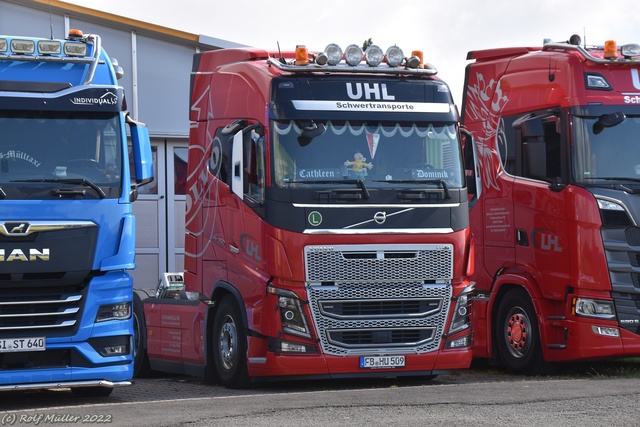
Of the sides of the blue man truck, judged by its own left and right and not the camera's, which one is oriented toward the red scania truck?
left

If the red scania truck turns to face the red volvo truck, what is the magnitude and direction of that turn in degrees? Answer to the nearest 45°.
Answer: approximately 90° to its right

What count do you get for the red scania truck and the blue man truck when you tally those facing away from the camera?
0

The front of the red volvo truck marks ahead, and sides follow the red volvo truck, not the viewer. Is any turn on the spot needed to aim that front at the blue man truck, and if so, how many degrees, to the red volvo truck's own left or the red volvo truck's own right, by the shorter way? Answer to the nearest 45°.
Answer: approximately 135° to the red volvo truck's own right

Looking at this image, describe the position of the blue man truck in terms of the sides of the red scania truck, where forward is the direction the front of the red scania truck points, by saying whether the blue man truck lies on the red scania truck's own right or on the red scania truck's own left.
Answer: on the red scania truck's own right

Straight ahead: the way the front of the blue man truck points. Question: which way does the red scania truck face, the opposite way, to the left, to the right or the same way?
the same way

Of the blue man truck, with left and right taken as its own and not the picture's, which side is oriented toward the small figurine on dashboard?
left

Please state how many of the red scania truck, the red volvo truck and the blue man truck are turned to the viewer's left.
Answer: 0

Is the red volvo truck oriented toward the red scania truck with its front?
no

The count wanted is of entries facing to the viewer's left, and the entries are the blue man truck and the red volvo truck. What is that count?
0

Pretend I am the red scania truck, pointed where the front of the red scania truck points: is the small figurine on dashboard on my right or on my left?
on my right

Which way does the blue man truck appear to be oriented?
toward the camera
